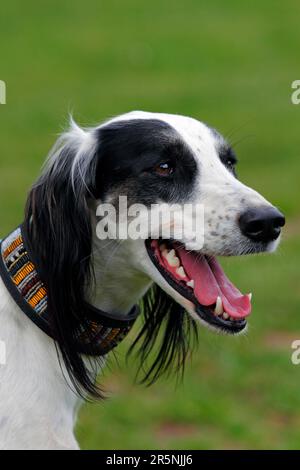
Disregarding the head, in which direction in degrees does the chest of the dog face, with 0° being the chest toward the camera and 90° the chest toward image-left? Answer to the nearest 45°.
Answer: approximately 315°
